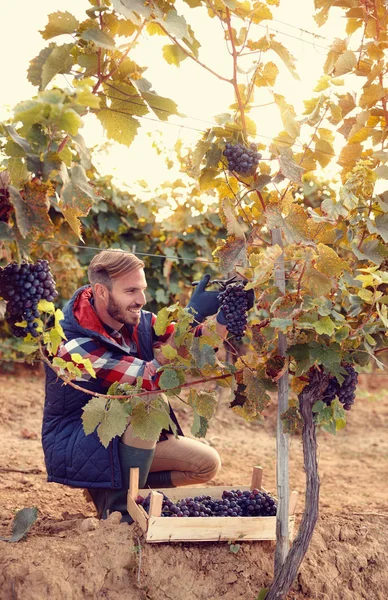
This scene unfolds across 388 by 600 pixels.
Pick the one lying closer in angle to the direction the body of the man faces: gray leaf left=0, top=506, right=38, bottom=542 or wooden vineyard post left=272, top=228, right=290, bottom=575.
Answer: the wooden vineyard post

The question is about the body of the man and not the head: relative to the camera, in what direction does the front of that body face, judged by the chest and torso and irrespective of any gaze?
to the viewer's right

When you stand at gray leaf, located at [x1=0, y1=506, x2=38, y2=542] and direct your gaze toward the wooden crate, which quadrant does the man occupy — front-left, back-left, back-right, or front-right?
front-left

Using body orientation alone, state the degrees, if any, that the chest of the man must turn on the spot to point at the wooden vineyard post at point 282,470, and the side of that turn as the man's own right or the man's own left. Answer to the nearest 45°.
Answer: approximately 45° to the man's own right

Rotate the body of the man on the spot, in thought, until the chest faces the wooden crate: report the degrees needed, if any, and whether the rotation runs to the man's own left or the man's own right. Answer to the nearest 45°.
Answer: approximately 45° to the man's own right

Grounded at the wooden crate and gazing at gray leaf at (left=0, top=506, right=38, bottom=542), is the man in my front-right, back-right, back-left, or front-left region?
front-right

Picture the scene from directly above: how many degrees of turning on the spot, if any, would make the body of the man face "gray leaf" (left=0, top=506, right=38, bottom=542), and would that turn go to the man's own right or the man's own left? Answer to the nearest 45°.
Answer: approximately 135° to the man's own right

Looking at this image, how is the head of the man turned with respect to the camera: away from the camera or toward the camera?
toward the camera

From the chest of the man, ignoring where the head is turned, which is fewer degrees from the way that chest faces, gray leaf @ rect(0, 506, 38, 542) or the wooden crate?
the wooden crate
